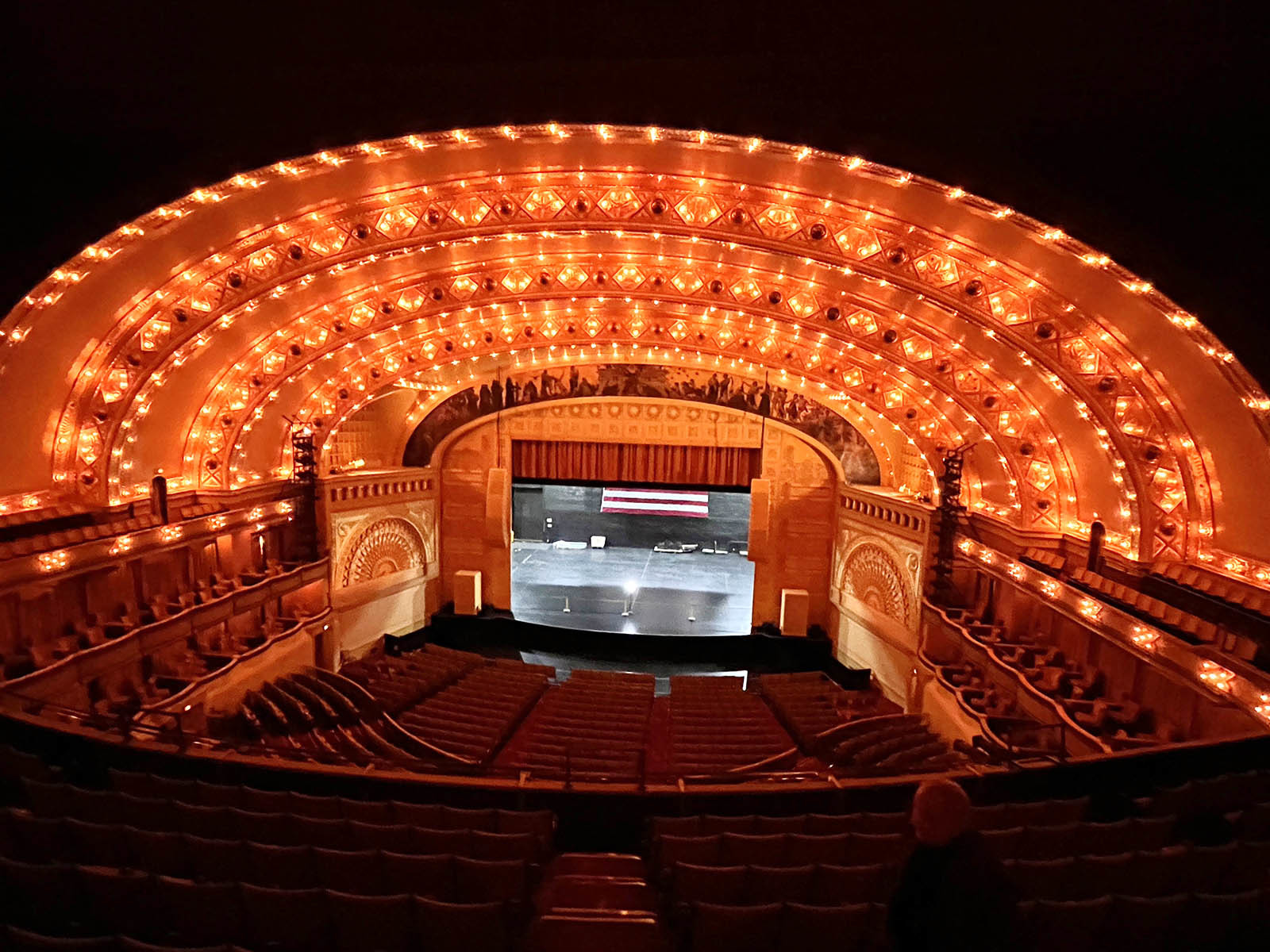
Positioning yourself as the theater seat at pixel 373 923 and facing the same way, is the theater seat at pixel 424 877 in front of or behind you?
in front

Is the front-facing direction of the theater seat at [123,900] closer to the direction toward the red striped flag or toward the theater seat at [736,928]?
the red striped flag

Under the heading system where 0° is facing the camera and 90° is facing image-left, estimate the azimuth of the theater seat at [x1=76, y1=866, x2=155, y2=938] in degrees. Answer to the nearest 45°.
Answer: approximately 225°

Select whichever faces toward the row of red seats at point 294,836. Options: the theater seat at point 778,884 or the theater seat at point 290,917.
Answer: the theater seat at point 290,917

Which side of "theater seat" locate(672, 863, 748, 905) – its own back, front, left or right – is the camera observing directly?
back

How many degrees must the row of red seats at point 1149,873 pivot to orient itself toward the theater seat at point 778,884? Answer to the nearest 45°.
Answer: approximately 135° to its left

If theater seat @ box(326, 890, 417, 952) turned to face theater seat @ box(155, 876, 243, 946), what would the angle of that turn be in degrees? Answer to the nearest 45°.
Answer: approximately 45° to its left

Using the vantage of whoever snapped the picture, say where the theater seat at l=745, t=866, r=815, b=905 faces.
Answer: facing away from the viewer

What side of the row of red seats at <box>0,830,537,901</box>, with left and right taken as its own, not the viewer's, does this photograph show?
back

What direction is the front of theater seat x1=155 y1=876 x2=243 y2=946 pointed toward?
away from the camera

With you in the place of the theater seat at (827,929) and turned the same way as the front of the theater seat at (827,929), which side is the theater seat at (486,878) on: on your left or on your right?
on your left

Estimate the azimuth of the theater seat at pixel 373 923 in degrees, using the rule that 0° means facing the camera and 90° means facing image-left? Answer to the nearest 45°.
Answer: approximately 180°

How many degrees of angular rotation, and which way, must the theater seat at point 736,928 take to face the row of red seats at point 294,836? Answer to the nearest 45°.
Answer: approximately 90° to its left

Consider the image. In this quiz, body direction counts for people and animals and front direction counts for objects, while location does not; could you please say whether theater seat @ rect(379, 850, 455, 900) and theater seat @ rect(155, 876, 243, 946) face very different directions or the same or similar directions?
same or similar directions

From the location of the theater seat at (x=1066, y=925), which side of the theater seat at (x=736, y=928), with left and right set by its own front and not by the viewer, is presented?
right

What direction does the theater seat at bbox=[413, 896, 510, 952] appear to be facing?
away from the camera
